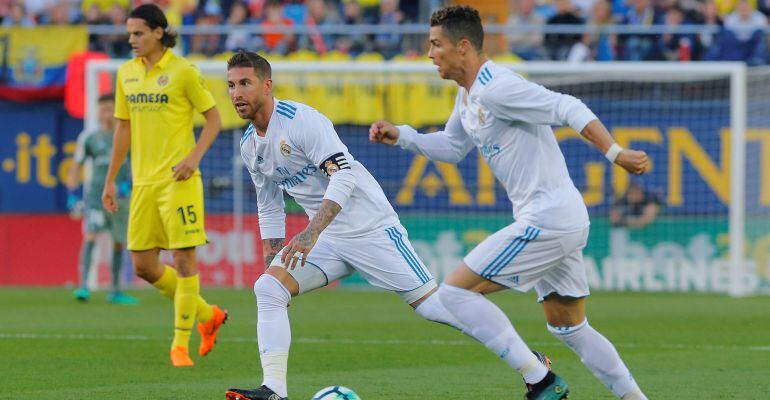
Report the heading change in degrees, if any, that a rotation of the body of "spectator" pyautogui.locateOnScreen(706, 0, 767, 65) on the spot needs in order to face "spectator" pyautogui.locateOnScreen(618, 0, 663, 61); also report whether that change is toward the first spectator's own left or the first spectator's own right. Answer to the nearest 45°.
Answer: approximately 90° to the first spectator's own right

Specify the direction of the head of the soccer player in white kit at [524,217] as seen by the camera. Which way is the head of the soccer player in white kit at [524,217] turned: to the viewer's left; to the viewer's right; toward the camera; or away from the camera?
to the viewer's left

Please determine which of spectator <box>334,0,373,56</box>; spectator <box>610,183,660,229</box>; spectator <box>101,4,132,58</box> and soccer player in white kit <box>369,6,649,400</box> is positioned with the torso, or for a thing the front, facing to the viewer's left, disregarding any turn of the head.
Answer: the soccer player in white kit

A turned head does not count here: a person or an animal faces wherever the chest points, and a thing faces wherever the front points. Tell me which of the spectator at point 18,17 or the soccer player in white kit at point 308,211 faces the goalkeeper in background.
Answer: the spectator

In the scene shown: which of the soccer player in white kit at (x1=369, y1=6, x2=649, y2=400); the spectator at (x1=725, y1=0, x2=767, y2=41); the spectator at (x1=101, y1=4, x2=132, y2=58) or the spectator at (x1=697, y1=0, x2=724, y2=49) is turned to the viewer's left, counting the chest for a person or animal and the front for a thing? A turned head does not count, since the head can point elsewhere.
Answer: the soccer player in white kit

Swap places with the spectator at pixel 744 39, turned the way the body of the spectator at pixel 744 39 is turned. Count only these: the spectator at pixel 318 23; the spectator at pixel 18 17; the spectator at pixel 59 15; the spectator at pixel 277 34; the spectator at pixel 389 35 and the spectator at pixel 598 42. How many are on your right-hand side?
6

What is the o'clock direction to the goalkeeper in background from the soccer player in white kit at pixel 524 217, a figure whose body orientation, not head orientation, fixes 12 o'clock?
The goalkeeper in background is roughly at 2 o'clock from the soccer player in white kit.

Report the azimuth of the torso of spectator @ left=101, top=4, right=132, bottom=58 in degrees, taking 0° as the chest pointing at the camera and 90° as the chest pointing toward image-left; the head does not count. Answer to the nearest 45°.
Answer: approximately 0°

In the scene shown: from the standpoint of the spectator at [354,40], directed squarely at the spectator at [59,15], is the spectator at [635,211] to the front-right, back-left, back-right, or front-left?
back-left

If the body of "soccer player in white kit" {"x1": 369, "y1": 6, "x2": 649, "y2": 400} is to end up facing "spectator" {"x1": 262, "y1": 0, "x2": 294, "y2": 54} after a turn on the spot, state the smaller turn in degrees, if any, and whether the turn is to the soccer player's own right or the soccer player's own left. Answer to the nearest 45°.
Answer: approximately 90° to the soccer player's own right

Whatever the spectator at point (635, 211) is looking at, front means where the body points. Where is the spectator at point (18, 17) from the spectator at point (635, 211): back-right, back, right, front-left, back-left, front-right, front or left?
right
